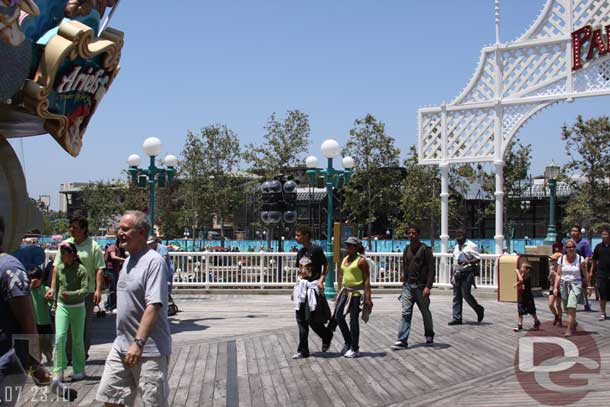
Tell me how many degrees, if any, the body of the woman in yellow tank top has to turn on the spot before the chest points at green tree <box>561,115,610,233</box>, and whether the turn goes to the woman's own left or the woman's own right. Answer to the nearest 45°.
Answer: approximately 180°

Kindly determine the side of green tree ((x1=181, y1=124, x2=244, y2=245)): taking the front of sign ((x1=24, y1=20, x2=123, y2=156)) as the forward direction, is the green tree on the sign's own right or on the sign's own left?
on the sign's own left

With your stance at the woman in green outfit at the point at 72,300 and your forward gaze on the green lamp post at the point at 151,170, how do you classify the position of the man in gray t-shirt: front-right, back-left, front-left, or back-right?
back-right

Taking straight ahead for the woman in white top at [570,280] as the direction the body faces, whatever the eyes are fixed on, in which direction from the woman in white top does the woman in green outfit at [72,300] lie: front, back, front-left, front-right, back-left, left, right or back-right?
front-right

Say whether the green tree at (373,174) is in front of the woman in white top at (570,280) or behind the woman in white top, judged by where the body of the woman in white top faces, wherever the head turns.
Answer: behind

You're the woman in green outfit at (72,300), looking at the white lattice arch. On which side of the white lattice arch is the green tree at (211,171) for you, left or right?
left

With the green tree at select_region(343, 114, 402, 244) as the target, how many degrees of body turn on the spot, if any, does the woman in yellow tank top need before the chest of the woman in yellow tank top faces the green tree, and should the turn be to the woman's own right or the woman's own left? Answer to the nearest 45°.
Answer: approximately 135° to the woman's own right

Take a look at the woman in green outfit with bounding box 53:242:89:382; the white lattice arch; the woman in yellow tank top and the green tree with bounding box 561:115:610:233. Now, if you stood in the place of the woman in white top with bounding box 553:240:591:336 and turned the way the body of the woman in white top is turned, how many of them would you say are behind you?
2

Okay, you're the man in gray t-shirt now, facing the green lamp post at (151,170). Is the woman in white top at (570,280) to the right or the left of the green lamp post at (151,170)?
right

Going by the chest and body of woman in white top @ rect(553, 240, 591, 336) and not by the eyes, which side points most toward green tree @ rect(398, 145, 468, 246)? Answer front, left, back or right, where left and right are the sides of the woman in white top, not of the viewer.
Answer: back

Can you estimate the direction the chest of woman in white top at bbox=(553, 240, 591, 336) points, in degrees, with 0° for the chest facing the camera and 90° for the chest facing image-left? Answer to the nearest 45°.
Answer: approximately 0°

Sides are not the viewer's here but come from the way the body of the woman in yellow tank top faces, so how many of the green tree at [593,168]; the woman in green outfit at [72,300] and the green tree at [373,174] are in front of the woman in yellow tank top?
1
